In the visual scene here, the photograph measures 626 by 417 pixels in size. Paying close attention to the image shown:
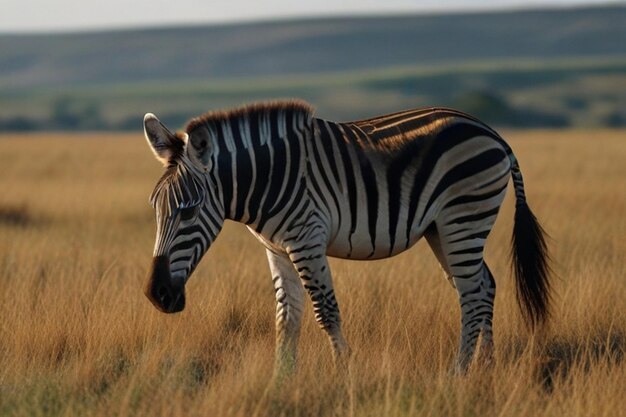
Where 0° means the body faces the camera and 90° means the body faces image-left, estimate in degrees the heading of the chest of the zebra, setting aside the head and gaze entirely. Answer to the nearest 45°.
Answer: approximately 90°
